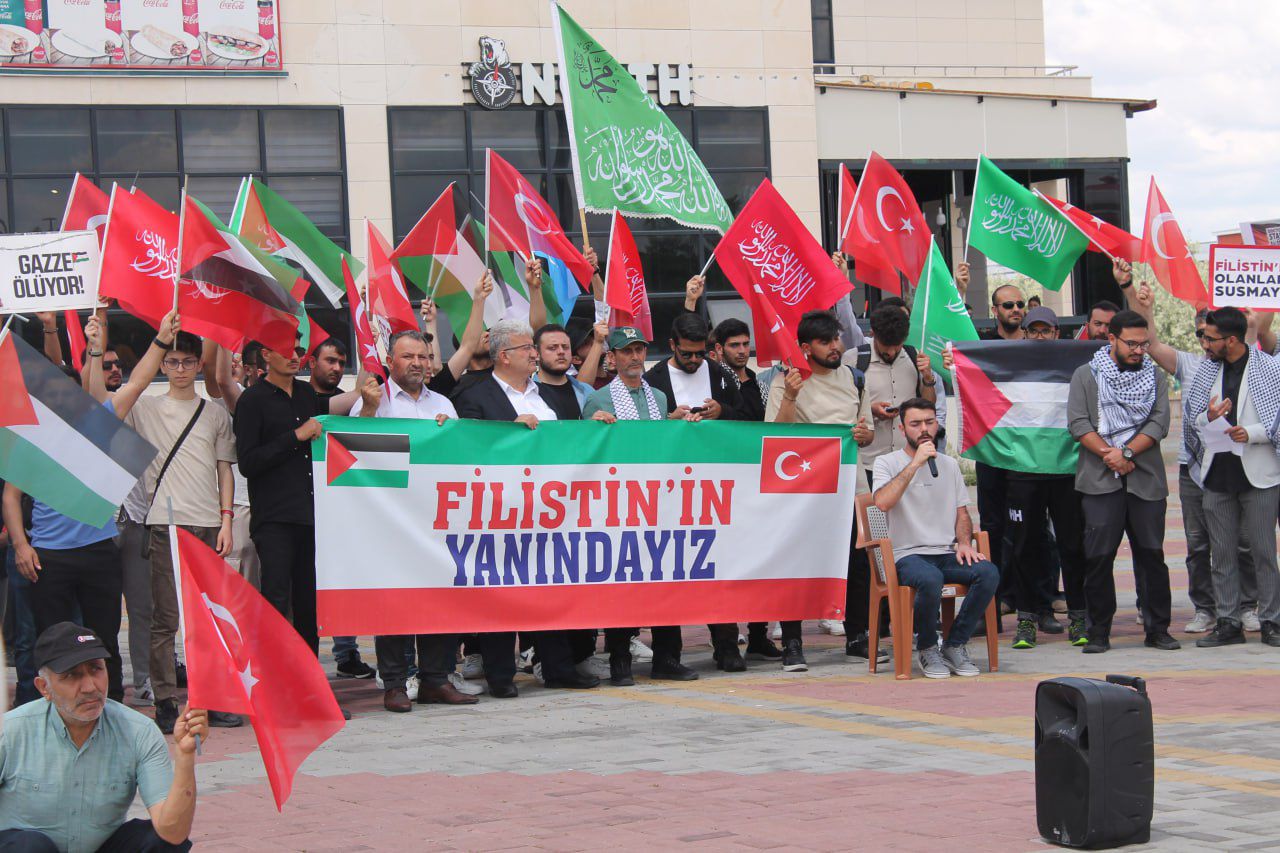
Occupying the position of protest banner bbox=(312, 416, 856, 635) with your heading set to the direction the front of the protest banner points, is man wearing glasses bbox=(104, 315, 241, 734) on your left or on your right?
on your right

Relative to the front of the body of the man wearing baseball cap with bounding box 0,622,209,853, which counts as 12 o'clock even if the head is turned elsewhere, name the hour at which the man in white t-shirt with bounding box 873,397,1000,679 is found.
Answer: The man in white t-shirt is roughly at 8 o'clock from the man wearing baseball cap.

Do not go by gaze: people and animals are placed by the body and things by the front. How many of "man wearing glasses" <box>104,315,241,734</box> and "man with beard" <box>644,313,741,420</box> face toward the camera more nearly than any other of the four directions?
2

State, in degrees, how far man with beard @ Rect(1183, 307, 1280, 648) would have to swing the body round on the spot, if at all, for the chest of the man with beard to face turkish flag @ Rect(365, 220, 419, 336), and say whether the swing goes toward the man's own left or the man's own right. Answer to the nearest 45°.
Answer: approximately 45° to the man's own right

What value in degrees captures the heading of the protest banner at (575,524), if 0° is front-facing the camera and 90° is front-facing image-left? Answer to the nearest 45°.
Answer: approximately 0°
